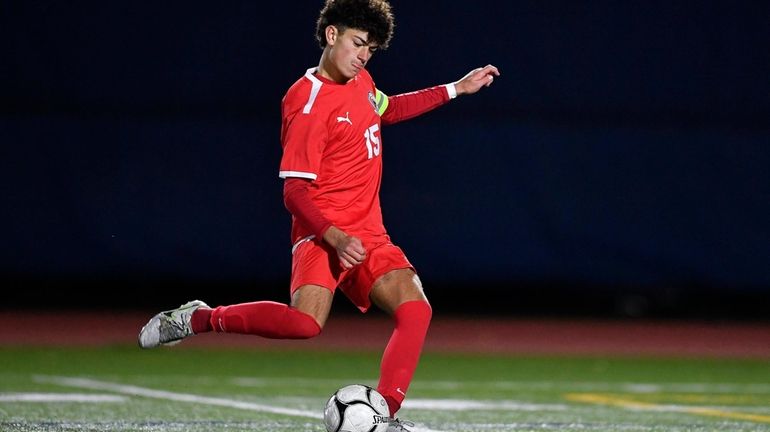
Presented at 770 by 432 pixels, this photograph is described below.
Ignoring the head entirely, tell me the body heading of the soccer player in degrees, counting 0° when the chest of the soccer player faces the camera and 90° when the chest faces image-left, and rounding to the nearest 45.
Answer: approximately 315°

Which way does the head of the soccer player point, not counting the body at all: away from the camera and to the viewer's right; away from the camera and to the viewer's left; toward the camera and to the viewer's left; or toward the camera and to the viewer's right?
toward the camera and to the viewer's right
